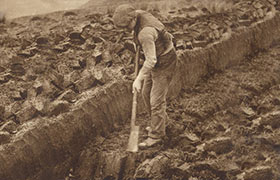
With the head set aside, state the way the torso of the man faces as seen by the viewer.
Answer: to the viewer's left
